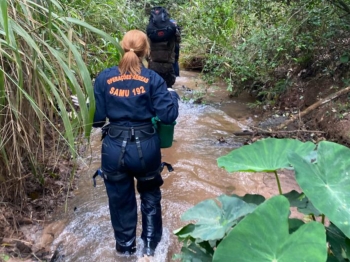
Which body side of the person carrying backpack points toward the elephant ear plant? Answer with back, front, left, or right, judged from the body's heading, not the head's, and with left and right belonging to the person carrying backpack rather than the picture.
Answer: back

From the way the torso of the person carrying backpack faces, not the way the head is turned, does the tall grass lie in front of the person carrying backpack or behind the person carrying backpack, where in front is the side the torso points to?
behind

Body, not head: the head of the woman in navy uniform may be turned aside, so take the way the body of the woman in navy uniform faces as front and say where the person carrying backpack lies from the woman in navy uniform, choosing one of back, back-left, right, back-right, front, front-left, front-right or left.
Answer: front

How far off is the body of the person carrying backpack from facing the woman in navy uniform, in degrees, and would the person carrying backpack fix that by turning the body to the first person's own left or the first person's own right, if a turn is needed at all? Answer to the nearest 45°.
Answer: approximately 180°

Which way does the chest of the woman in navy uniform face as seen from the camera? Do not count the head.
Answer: away from the camera

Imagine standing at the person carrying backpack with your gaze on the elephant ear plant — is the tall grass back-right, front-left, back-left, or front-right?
front-right

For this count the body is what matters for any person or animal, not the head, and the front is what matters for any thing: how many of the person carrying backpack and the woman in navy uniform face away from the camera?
2

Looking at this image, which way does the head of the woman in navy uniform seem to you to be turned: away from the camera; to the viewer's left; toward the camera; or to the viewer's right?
away from the camera

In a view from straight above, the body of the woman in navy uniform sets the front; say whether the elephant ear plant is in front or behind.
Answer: behind

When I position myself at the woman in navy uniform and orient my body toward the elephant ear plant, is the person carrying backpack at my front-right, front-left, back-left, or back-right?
back-left

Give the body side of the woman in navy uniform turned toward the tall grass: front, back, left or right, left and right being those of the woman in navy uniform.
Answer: left

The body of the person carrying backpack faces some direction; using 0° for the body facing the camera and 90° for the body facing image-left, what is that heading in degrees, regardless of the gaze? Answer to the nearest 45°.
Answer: approximately 180°
